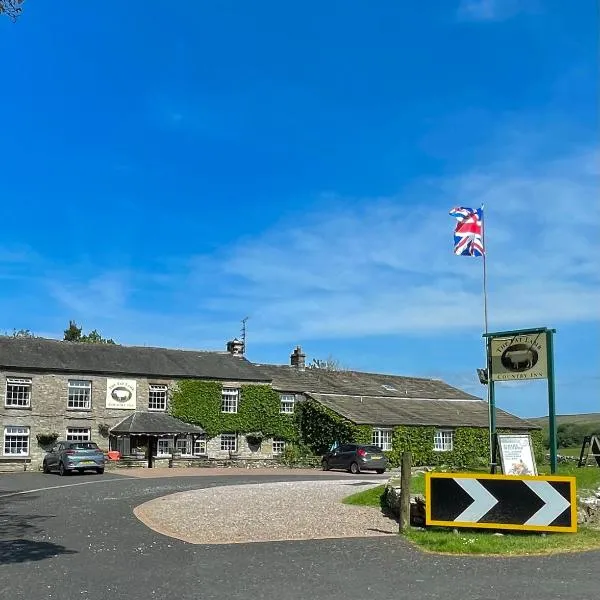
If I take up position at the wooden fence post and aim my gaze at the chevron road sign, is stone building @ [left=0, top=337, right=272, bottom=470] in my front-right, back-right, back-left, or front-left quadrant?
back-left

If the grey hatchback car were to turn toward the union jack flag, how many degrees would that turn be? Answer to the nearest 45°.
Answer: approximately 180°

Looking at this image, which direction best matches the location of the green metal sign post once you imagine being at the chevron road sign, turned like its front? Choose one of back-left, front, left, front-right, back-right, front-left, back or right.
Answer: back

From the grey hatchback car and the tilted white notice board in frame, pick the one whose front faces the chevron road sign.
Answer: the tilted white notice board in frame

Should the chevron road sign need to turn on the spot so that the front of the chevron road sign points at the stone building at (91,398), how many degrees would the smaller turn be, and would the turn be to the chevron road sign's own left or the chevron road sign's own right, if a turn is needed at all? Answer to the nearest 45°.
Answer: approximately 135° to the chevron road sign's own right

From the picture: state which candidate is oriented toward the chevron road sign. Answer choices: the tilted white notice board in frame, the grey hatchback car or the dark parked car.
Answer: the tilted white notice board in frame

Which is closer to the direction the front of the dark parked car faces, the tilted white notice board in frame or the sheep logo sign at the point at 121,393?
the sheep logo sign

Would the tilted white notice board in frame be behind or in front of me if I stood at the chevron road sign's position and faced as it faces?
behind

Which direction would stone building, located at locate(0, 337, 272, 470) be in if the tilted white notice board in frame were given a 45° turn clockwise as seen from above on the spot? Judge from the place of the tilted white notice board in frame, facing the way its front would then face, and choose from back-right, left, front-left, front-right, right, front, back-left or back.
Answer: right
